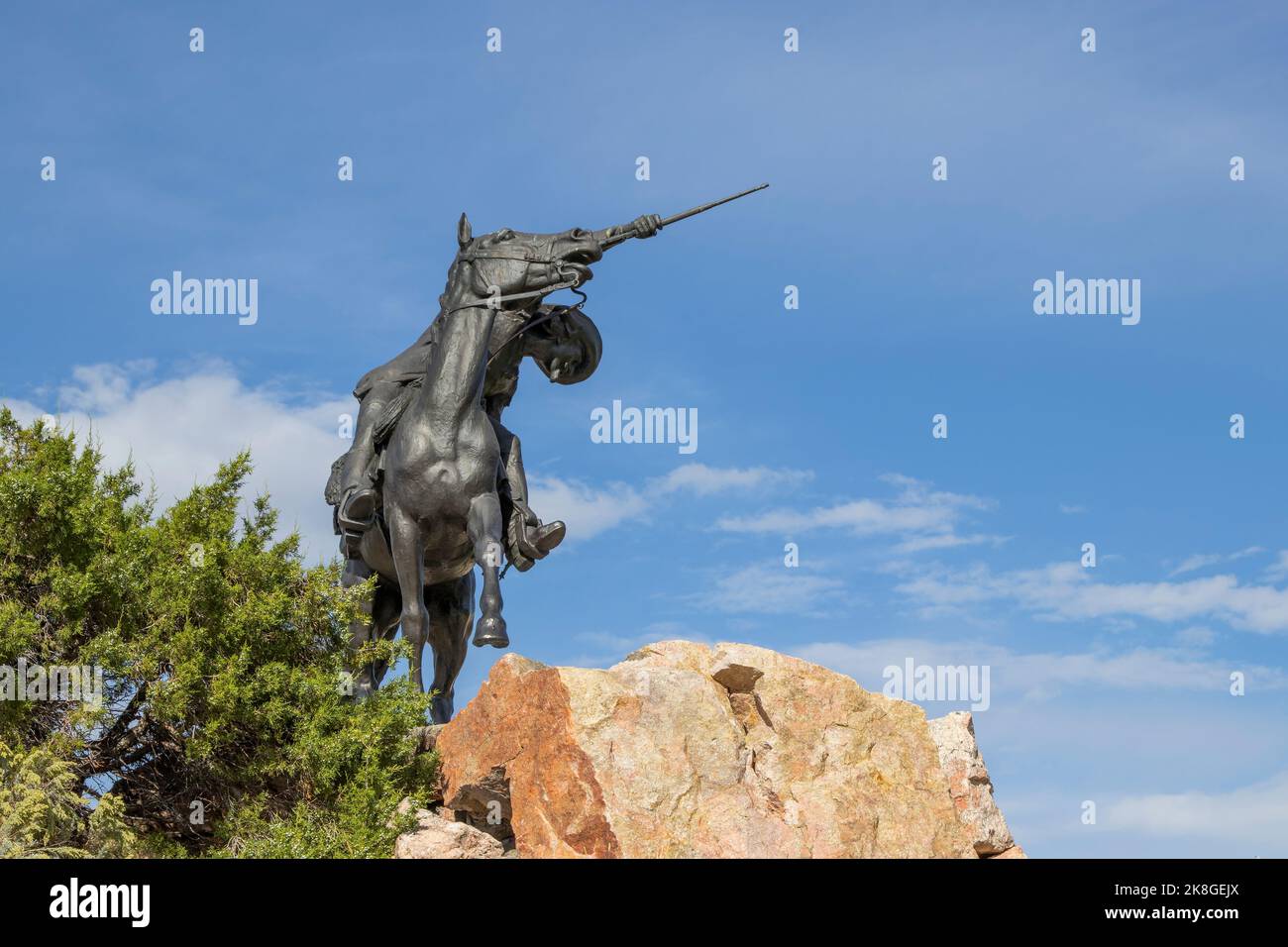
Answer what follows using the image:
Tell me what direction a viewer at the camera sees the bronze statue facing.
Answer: facing the viewer
